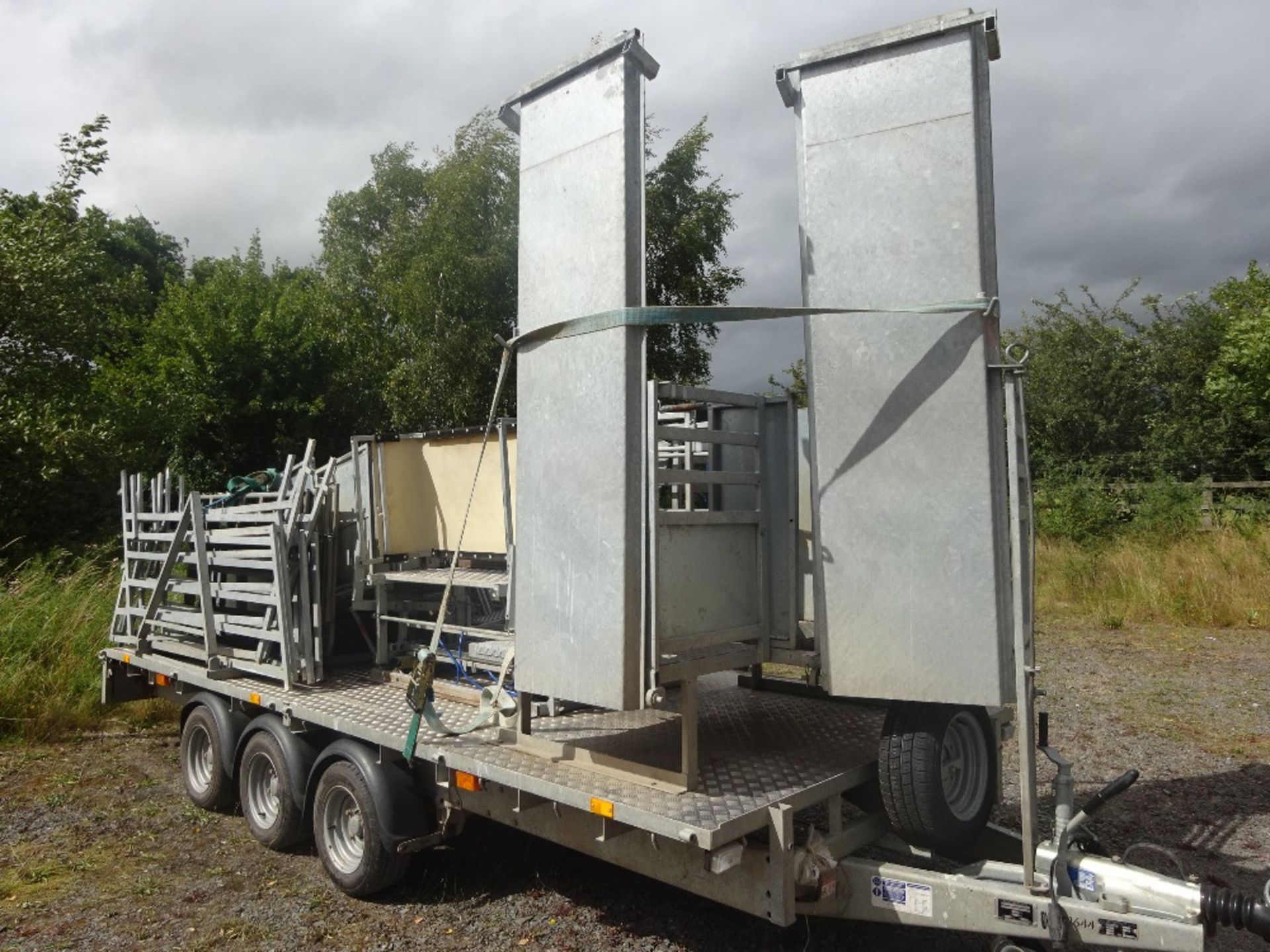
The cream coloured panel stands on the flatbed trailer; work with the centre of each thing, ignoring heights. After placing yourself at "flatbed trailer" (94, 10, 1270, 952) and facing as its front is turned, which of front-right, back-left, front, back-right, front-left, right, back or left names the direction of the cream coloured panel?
back

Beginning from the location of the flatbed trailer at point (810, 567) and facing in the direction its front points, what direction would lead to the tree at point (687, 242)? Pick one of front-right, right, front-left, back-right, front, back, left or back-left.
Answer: back-left

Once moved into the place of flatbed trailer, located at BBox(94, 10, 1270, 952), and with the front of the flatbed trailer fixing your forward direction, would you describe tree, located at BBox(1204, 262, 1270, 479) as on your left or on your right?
on your left

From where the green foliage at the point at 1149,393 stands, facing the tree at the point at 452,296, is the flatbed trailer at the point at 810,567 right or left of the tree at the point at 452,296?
left

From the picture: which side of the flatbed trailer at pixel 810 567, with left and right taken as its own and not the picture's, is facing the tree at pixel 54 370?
back

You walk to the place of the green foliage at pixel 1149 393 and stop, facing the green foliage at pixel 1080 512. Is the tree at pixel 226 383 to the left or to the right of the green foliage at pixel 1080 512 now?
right

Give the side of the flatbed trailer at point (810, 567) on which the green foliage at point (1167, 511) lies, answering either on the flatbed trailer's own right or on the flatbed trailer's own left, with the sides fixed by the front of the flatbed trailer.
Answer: on the flatbed trailer's own left

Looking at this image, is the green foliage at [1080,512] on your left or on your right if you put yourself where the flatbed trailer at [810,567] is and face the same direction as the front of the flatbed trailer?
on your left

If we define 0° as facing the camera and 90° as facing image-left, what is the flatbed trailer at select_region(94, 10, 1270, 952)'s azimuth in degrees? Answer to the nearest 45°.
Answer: approximately 315°

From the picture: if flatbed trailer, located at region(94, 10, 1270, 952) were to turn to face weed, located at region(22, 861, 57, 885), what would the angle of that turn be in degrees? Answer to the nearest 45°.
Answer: approximately 135° to its right
